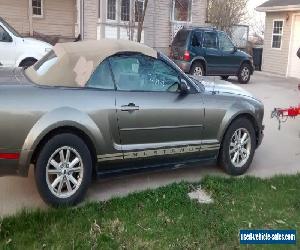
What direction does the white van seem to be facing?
to the viewer's right

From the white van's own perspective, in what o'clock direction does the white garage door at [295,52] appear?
The white garage door is roughly at 11 o'clock from the white van.

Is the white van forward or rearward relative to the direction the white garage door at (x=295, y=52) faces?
forward

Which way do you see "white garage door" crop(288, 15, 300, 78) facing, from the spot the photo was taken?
facing the viewer and to the left of the viewer

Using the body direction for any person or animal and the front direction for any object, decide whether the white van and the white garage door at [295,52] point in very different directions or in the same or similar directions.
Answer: very different directions
